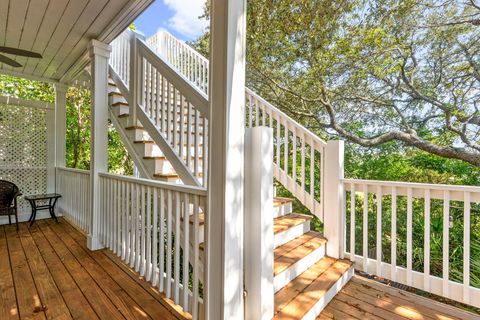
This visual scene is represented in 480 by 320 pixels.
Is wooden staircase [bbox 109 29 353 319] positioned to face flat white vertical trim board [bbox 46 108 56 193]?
no

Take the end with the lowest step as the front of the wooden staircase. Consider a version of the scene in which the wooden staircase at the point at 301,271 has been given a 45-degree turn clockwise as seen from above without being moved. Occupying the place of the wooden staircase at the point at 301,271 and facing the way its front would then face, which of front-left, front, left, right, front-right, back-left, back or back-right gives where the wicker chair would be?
right

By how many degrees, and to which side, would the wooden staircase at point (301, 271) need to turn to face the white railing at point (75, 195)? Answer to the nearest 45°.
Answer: approximately 135° to its right

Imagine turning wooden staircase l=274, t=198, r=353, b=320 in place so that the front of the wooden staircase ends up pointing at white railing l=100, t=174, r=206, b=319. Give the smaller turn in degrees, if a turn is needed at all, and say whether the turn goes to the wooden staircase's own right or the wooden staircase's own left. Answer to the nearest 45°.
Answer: approximately 135° to the wooden staircase's own right

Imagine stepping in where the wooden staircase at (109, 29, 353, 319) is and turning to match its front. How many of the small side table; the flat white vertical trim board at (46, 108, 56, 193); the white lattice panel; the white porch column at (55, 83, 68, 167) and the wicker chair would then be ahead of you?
0

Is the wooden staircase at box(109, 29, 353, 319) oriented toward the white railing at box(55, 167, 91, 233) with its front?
no

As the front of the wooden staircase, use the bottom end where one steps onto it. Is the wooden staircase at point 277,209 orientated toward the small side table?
no

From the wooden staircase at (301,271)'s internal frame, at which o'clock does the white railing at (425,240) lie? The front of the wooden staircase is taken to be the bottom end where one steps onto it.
The white railing is roughly at 10 o'clock from the wooden staircase.

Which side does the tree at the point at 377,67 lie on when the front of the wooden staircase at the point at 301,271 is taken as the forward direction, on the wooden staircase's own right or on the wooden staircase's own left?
on the wooden staircase's own left

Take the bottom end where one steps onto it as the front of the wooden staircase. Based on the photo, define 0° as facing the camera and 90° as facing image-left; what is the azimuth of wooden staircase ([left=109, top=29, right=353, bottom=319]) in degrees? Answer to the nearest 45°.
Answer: approximately 315°
